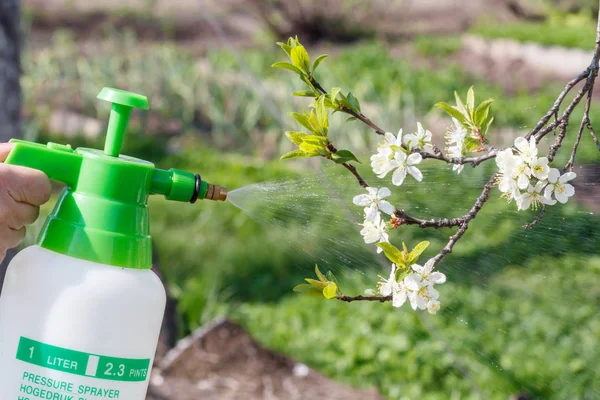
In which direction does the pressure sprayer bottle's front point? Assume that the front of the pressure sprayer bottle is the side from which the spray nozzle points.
to the viewer's right

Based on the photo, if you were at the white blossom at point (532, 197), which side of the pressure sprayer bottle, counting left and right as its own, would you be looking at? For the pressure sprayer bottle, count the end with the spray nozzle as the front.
front

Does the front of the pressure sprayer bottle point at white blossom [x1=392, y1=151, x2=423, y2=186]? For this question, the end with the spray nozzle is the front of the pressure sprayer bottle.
yes

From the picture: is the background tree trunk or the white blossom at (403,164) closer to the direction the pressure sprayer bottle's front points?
the white blossom

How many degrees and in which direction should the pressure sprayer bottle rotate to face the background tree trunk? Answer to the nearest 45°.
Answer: approximately 90° to its left

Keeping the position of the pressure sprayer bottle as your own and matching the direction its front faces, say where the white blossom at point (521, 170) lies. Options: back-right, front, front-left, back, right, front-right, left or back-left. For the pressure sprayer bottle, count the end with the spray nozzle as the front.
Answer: front

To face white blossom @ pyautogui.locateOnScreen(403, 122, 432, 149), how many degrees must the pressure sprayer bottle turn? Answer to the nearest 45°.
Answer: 0° — it already faces it

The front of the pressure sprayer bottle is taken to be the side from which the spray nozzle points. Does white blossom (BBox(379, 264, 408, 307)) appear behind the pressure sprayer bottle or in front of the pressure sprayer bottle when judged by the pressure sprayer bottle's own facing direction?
in front

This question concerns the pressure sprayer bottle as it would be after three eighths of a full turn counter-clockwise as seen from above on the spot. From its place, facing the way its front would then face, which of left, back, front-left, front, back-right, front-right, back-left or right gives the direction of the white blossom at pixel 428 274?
back-right
